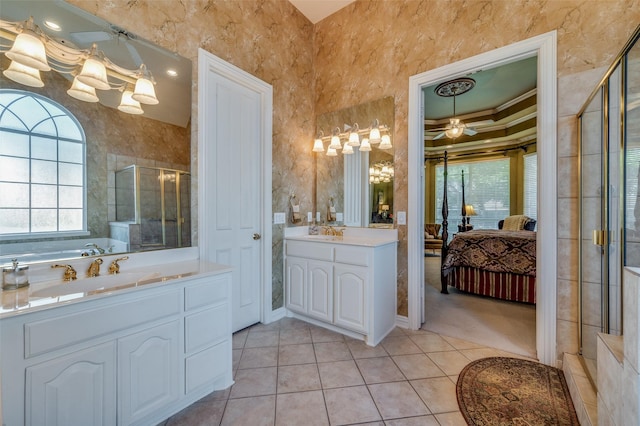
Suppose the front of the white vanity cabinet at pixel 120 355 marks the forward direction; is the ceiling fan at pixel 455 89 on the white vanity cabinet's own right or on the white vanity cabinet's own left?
on the white vanity cabinet's own left

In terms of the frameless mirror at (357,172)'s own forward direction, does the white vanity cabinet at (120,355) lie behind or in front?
in front

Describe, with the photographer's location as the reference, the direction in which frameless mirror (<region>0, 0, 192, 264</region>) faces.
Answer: facing the viewer and to the right of the viewer

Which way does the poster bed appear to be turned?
to the viewer's left

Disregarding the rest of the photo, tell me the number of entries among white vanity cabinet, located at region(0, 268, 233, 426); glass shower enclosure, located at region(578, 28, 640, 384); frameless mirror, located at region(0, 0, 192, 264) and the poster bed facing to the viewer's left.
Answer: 2

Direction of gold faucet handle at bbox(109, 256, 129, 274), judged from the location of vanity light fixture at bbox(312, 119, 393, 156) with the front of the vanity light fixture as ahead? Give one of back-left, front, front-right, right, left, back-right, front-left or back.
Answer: front

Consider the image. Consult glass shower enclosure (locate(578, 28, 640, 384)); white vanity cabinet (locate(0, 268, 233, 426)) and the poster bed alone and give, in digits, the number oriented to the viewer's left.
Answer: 2

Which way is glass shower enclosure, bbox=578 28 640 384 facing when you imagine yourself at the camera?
facing to the left of the viewer

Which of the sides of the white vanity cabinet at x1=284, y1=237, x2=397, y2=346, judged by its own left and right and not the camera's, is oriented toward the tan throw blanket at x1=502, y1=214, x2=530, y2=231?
back

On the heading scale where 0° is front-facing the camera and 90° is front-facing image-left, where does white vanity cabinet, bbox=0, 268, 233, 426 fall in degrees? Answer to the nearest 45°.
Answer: approximately 315°

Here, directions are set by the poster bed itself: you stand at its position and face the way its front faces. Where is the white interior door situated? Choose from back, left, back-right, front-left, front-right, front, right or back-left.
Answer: front-left

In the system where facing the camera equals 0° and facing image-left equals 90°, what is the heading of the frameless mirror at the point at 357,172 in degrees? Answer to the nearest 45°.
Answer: approximately 45°
